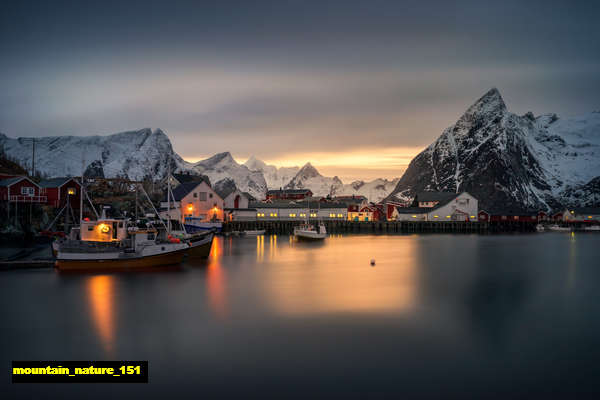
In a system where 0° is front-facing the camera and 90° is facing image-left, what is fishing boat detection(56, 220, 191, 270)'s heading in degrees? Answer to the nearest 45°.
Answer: approximately 270°
